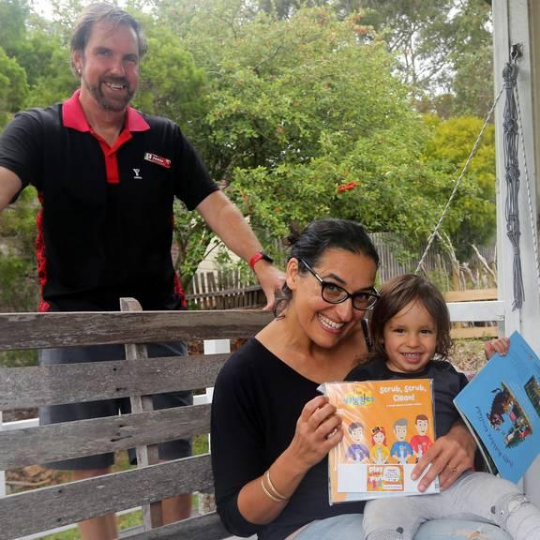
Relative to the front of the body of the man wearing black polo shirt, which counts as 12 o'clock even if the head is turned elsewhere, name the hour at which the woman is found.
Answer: The woman is roughly at 11 o'clock from the man wearing black polo shirt.

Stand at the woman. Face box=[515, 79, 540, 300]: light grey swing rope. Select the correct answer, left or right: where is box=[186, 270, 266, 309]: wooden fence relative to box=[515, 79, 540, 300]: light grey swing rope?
left

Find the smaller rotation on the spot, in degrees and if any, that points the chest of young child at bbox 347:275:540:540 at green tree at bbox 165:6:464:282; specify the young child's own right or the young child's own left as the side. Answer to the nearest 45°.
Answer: approximately 180°

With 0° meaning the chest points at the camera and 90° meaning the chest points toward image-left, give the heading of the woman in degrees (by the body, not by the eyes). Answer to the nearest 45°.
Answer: approximately 315°

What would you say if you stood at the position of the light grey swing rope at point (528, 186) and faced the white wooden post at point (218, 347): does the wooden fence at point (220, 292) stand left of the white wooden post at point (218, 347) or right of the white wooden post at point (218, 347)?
right

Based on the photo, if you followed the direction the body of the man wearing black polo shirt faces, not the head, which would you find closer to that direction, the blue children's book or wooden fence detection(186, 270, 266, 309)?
the blue children's book

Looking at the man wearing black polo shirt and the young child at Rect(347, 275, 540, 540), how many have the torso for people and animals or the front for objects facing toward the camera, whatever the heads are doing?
2

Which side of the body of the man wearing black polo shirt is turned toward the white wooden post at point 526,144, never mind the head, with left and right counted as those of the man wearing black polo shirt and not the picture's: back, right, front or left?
left

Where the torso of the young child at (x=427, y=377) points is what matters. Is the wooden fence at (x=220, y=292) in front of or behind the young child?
behind

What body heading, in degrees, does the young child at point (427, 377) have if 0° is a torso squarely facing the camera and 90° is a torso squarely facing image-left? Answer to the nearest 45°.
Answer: approximately 0°

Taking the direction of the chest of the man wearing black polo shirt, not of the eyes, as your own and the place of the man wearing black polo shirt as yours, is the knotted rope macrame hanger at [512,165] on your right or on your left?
on your left

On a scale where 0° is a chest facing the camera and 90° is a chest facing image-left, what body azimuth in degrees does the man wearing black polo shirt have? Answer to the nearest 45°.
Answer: approximately 0°
